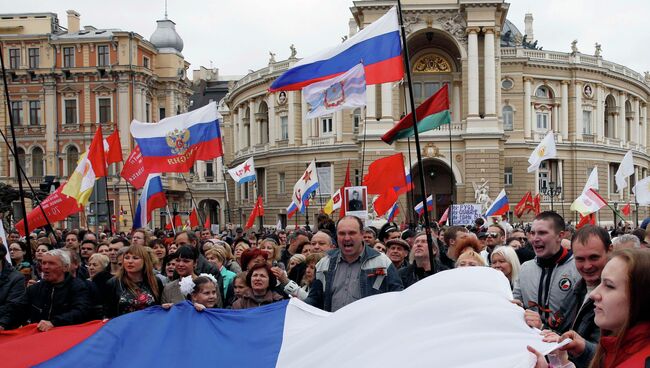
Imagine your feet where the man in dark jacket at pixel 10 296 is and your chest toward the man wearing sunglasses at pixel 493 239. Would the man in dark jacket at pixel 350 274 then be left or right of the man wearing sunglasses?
right

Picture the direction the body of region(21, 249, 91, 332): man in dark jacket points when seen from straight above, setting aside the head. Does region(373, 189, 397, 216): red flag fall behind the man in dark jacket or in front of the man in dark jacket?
behind

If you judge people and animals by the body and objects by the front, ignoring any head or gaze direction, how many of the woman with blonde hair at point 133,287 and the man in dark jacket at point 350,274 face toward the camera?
2

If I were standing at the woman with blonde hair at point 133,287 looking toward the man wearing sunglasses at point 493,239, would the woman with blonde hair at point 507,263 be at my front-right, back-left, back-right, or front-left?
front-right

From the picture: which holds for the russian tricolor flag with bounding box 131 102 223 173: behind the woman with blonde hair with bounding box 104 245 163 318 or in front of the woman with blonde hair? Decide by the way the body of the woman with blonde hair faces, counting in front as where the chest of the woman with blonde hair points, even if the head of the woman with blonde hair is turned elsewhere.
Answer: behind

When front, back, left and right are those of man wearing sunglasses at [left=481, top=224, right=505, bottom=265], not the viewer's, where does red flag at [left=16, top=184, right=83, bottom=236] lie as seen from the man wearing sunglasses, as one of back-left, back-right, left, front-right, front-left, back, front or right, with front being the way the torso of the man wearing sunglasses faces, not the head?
front-right

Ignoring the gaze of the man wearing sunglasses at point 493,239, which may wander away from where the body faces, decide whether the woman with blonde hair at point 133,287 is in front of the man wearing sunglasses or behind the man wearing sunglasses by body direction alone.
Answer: in front

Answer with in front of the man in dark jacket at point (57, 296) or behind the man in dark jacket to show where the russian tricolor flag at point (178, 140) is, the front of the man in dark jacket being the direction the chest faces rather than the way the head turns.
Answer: behind

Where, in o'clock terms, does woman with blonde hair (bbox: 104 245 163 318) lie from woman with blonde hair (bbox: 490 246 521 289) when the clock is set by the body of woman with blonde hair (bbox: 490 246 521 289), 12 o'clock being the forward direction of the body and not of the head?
woman with blonde hair (bbox: 104 245 163 318) is roughly at 1 o'clock from woman with blonde hair (bbox: 490 246 521 289).

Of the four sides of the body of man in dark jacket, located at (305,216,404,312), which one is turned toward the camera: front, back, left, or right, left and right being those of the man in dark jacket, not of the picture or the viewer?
front

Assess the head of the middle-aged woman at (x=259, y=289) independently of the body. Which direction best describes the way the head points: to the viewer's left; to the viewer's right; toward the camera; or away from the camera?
toward the camera

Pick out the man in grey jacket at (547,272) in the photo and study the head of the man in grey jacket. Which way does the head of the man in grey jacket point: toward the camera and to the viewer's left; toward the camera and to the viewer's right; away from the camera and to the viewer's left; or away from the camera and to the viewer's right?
toward the camera and to the viewer's left

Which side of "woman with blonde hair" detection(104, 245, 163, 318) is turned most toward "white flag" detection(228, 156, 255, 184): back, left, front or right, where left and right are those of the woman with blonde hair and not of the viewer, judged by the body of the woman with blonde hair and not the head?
back
